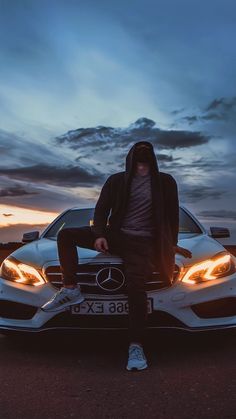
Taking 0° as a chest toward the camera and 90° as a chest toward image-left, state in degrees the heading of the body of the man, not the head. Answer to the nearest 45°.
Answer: approximately 0°
